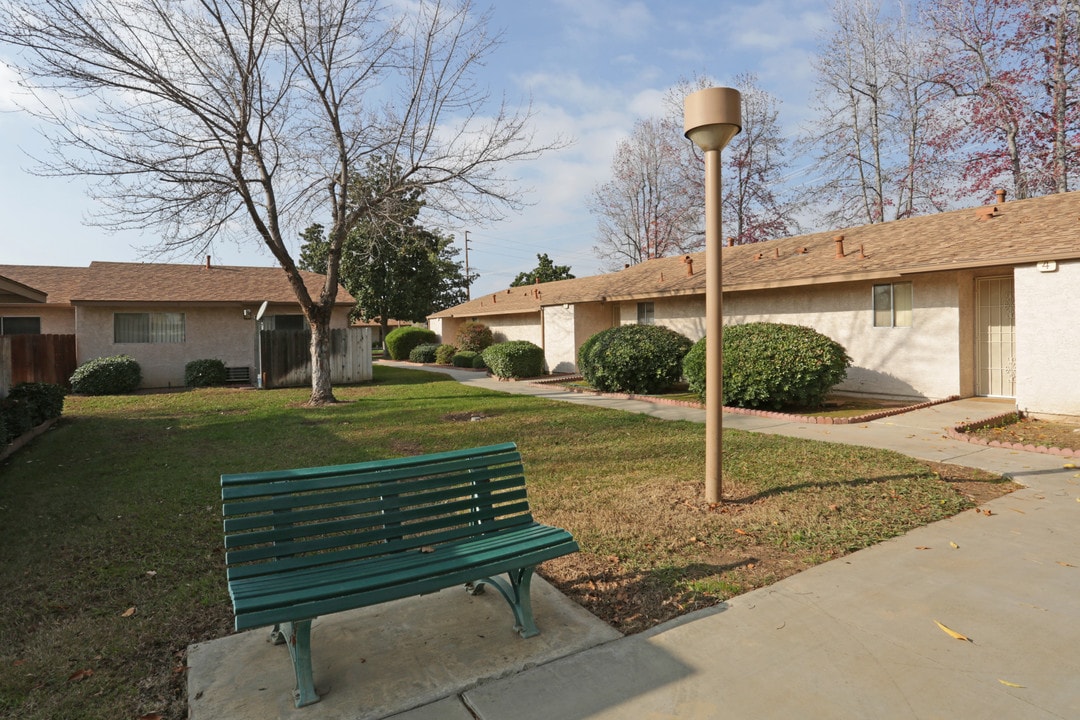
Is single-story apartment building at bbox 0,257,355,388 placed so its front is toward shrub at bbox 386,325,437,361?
no

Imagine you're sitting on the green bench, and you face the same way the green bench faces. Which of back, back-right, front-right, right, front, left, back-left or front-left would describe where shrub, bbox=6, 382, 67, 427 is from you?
back

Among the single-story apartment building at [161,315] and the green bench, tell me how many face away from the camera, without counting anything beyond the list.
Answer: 0

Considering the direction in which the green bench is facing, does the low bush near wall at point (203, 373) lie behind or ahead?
behind

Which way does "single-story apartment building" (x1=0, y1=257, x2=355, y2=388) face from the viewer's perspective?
toward the camera

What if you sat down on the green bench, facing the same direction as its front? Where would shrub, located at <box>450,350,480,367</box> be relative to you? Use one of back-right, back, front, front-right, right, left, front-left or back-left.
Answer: back-left

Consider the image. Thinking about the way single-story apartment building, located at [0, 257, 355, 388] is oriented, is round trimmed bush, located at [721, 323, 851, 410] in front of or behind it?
in front

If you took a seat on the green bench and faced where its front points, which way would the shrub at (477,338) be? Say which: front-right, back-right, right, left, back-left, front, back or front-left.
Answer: back-left

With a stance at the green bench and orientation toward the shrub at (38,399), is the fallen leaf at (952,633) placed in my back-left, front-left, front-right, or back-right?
back-right

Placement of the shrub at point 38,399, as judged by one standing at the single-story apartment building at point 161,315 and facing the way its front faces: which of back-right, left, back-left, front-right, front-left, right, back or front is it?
front

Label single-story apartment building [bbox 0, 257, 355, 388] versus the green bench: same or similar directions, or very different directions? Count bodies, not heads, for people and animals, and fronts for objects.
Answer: same or similar directions

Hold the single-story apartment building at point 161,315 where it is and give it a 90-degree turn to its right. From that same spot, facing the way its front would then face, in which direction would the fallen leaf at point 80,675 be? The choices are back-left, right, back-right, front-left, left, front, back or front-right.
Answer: left

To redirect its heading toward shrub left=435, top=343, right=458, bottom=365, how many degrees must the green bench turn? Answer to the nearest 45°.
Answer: approximately 135° to its left

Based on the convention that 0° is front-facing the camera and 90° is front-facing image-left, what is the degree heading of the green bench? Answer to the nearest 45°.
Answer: approximately 315°

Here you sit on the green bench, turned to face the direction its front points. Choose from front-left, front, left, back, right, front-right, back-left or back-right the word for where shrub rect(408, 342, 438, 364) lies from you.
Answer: back-left
